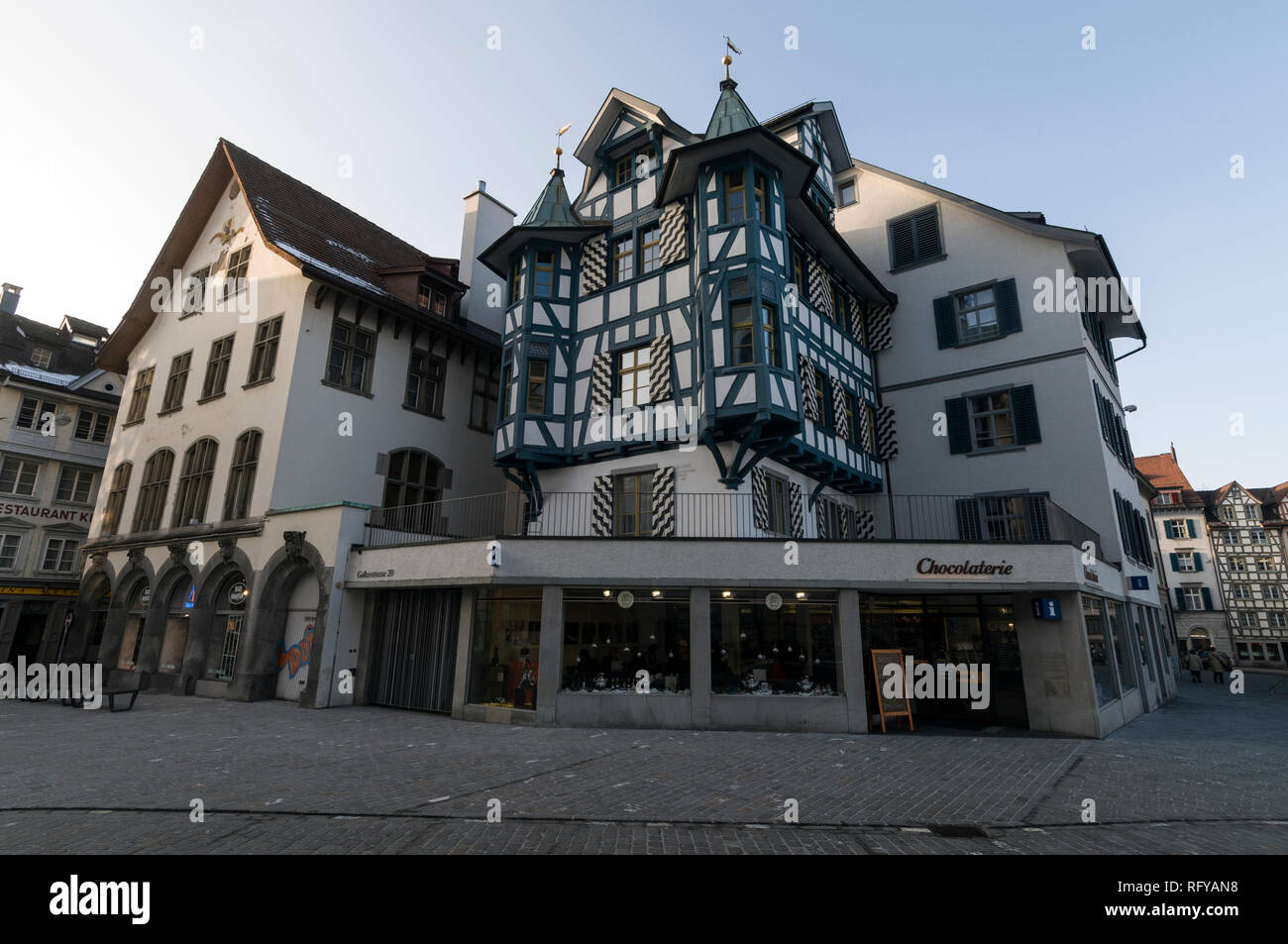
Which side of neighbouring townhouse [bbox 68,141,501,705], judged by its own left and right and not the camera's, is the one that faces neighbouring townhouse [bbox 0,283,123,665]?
right

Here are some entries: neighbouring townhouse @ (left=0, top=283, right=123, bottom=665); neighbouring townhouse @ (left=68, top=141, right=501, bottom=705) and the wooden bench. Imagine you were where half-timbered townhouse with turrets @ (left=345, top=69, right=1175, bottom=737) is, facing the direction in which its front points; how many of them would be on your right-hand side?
3

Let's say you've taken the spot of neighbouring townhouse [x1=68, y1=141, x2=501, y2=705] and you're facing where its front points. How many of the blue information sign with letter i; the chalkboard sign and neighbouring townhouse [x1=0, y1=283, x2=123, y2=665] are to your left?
2

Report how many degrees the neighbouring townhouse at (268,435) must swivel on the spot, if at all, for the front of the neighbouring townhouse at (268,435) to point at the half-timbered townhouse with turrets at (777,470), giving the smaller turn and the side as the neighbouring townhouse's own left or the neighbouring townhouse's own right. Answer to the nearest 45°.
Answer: approximately 90° to the neighbouring townhouse's own left

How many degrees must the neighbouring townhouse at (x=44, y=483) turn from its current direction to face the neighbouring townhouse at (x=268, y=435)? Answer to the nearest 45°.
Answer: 0° — it already faces it

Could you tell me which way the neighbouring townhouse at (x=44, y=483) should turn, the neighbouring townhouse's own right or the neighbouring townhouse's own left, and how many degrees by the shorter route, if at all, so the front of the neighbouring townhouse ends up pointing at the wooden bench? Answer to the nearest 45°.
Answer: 0° — it already faces it

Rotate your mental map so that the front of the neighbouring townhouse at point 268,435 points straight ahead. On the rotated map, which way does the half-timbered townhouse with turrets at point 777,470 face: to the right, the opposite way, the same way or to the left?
the same way

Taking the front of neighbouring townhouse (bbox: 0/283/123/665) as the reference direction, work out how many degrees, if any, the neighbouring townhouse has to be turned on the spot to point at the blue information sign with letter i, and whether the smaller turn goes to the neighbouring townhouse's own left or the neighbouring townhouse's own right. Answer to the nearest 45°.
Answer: approximately 45° to the neighbouring townhouse's own left

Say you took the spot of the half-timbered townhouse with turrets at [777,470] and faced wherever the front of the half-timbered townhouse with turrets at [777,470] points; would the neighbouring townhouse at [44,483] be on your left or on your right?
on your right

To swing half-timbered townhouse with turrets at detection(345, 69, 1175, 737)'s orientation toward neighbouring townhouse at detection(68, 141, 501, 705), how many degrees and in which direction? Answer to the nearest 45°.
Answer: approximately 90° to its right

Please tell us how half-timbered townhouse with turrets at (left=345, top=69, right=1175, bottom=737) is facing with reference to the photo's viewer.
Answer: facing the viewer

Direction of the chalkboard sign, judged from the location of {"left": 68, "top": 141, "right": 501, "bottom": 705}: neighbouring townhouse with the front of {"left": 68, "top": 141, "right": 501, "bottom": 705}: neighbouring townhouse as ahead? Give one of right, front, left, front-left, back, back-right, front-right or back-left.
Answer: left

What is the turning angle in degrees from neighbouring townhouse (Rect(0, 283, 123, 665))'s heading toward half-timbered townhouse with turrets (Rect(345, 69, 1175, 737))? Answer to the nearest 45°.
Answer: approximately 45° to its left
